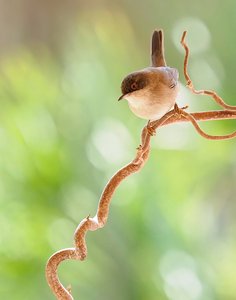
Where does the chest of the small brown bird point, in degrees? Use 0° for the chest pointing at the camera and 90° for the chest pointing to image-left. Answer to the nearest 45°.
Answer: approximately 45°
